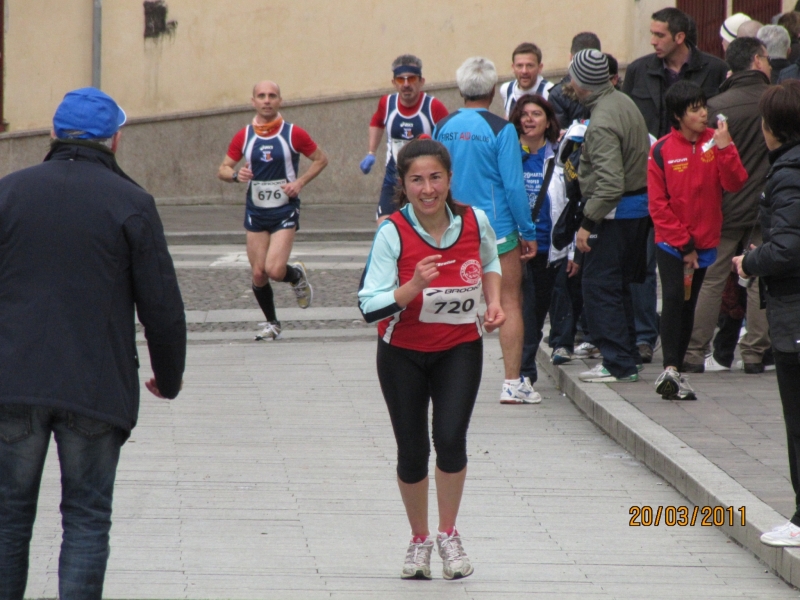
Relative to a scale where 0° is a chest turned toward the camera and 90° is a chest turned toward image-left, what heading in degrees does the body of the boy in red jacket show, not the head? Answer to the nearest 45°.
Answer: approximately 315°

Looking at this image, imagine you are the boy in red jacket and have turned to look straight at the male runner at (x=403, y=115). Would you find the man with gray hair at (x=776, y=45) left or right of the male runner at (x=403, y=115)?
right

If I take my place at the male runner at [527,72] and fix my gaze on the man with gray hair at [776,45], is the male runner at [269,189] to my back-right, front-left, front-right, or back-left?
back-right

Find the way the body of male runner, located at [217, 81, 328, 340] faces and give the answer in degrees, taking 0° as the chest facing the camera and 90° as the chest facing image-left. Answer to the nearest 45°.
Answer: approximately 0°

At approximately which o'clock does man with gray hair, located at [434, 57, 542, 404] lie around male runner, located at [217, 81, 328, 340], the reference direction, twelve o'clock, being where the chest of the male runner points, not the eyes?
The man with gray hair is roughly at 11 o'clock from the male runner.

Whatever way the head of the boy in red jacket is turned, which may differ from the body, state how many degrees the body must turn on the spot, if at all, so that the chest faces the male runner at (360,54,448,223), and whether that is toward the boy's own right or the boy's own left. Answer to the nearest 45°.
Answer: approximately 180°

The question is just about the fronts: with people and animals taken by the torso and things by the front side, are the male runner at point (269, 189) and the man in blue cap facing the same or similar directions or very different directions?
very different directions

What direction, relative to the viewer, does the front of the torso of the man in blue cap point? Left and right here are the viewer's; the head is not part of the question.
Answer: facing away from the viewer

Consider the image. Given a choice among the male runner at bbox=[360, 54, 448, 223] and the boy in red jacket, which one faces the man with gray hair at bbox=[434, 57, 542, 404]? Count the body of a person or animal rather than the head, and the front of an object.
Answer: the male runner

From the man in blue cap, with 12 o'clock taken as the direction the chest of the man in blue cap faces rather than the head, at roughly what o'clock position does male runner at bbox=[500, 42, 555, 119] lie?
The male runner is roughly at 1 o'clock from the man in blue cap.

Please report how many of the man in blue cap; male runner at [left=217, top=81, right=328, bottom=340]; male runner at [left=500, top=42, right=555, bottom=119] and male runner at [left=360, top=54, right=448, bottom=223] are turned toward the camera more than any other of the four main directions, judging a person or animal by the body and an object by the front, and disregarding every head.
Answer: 3
